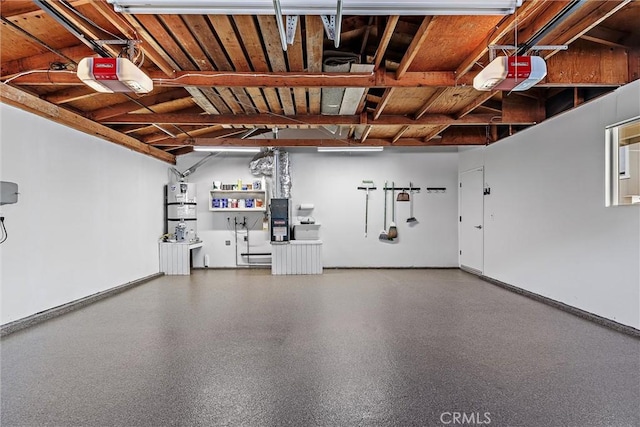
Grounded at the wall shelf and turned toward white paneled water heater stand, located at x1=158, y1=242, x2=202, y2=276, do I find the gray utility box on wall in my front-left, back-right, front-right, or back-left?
front-left

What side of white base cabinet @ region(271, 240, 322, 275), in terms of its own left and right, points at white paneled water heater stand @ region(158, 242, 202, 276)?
right

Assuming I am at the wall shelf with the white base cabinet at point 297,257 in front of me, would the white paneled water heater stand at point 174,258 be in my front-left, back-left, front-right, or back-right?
back-right

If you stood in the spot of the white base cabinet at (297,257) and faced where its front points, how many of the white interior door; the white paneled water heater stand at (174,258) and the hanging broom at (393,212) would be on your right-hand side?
1

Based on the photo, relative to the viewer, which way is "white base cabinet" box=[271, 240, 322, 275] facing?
toward the camera

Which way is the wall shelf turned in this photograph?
toward the camera

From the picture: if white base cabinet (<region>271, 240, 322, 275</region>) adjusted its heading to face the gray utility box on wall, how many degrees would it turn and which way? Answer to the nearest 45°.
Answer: approximately 45° to its right

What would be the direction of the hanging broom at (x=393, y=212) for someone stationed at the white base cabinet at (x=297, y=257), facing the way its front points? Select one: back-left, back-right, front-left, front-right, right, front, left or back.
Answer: left

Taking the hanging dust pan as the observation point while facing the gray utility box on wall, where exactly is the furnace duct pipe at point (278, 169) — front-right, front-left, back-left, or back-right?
front-right

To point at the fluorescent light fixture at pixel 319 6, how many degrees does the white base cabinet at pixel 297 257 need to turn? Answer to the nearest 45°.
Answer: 0° — it already faces it

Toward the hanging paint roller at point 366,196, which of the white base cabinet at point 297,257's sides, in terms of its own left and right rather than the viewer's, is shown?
left

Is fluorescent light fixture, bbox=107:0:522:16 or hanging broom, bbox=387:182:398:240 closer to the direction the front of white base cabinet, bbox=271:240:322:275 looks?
the fluorescent light fixture

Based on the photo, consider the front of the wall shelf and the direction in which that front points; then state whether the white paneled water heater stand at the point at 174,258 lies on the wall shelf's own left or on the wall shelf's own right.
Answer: on the wall shelf's own right
